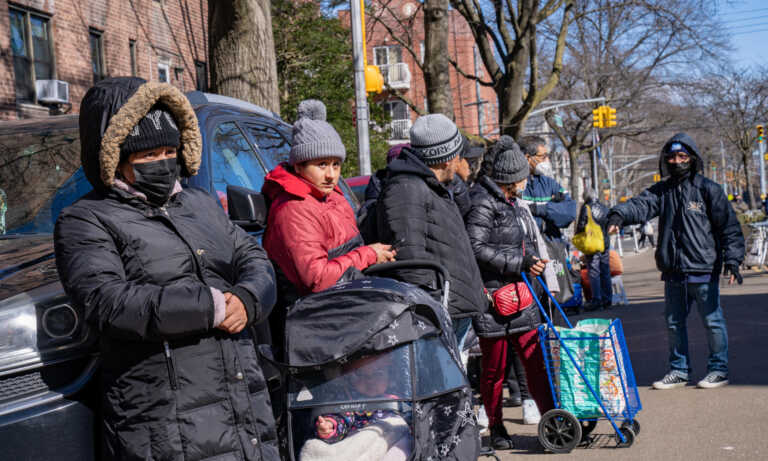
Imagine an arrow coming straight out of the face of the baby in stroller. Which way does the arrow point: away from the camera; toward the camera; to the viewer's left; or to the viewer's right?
toward the camera

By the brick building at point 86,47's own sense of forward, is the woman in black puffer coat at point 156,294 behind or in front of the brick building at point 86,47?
in front

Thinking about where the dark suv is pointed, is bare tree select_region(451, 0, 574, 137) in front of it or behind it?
behind

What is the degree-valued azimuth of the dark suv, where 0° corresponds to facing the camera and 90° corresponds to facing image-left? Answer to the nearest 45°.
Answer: approximately 45°

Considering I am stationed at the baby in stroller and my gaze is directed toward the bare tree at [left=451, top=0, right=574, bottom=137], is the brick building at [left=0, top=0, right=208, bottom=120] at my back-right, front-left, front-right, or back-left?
front-left

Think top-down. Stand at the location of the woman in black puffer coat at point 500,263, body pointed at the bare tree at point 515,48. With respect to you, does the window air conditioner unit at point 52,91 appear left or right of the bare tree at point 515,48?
left

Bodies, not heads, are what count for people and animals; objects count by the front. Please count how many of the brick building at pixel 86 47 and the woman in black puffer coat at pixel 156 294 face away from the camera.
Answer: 0

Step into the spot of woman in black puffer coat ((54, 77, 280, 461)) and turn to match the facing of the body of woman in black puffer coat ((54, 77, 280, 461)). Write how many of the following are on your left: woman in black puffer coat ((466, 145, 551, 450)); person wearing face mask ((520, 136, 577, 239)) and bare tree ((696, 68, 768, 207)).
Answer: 3

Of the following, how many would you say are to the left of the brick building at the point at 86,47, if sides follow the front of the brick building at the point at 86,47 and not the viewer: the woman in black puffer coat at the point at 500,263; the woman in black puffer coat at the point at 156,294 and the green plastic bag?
0

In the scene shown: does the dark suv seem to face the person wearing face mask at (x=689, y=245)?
no

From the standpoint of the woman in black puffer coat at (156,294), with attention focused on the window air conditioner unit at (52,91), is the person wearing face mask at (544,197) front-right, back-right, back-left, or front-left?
front-right

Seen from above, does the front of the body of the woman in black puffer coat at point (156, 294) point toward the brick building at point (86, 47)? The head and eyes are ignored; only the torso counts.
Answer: no

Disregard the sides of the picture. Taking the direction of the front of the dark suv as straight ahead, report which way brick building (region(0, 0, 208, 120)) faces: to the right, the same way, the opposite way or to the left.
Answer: to the left

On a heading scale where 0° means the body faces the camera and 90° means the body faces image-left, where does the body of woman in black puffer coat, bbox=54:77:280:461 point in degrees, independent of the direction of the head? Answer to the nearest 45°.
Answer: approximately 315°

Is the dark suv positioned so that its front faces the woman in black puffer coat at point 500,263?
no
